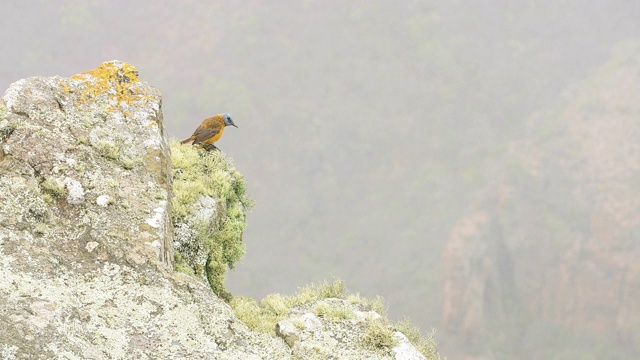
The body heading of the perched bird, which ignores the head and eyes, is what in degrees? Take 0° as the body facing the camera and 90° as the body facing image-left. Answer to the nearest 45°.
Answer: approximately 270°
